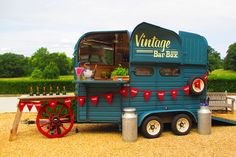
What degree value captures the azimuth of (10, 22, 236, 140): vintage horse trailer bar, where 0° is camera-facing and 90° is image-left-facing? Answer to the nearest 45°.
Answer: approximately 90°

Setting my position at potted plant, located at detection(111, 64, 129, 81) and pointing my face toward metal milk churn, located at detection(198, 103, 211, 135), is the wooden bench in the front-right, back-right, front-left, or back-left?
front-left

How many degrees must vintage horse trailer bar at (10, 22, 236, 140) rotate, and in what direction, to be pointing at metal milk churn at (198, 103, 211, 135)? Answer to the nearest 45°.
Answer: approximately 180°
